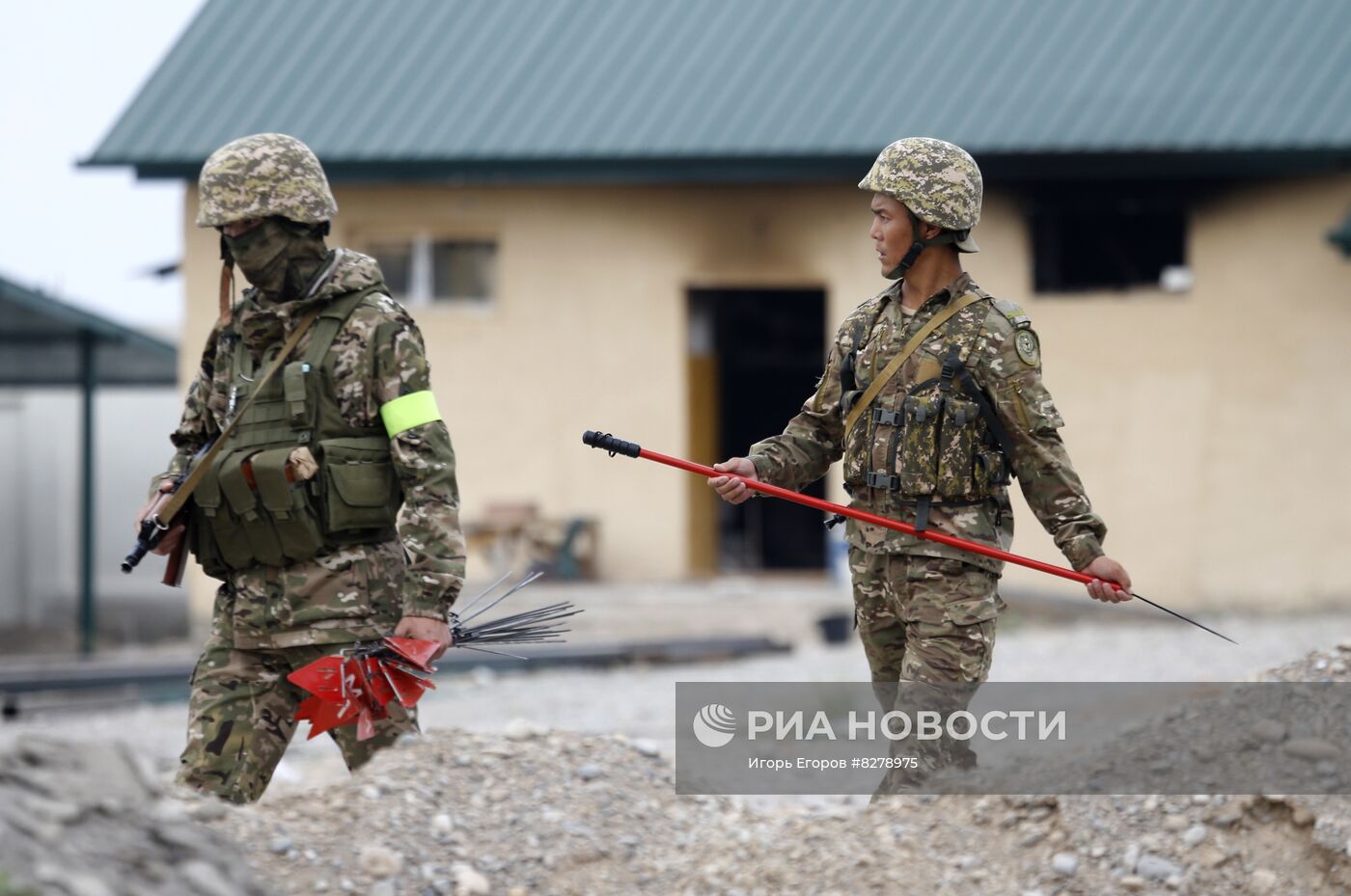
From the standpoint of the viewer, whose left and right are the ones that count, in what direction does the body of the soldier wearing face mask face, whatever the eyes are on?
facing the viewer and to the left of the viewer

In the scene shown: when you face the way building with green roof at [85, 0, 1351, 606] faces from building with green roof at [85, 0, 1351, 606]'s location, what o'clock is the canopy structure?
The canopy structure is roughly at 3 o'clock from the building with green roof.

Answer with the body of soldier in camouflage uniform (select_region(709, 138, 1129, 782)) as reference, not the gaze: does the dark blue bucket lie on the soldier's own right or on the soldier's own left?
on the soldier's own right

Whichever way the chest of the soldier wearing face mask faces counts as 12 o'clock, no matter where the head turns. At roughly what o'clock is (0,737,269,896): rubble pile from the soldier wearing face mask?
The rubble pile is roughly at 11 o'clock from the soldier wearing face mask.

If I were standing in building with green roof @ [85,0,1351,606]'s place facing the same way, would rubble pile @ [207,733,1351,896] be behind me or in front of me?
in front

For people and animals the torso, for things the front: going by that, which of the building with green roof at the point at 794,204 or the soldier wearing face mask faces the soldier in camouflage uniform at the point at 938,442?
the building with green roof

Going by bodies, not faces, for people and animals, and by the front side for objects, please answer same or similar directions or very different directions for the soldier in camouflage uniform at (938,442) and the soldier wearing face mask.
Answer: same or similar directions

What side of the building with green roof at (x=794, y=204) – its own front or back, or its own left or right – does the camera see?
front

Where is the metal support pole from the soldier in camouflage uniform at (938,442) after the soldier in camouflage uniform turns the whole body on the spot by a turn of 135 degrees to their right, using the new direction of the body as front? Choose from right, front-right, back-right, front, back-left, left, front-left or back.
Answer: front-left

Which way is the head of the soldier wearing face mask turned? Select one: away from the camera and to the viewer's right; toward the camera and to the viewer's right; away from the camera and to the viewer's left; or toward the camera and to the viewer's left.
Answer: toward the camera and to the viewer's left

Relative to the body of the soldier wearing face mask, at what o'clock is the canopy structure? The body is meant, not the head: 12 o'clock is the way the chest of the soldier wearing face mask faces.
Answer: The canopy structure is roughly at 4 o'clock from the soldier wearing face mask.

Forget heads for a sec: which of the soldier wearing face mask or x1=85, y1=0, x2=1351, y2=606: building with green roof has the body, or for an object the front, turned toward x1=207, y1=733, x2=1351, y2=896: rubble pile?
the building with green roof

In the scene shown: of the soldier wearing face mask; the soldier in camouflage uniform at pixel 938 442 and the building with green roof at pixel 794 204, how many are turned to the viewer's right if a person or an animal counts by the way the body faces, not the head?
0

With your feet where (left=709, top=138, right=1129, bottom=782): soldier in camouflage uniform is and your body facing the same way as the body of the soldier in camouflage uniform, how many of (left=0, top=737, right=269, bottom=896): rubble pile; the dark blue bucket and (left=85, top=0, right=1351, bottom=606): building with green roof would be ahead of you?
1

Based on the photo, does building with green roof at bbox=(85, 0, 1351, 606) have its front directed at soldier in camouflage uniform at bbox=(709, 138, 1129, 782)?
yes

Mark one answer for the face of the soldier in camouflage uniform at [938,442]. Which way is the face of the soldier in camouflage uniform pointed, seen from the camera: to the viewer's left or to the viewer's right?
to the viewer's left
